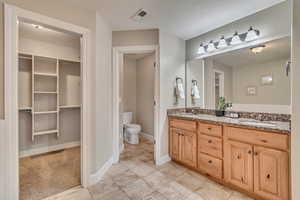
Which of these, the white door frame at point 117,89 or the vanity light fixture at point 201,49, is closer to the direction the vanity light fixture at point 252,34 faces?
the white door frame

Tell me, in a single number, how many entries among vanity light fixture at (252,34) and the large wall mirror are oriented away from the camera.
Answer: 0

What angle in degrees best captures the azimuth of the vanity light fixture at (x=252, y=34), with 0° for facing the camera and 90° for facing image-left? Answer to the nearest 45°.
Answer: approximately 45°

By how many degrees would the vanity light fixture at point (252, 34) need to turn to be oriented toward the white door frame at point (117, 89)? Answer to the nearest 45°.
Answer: approximately 45° to its right

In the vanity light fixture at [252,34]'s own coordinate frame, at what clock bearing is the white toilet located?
The white toilet is roughly at 2 o'clock from the vanity light fixture.

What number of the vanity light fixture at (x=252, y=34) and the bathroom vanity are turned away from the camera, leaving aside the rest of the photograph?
0

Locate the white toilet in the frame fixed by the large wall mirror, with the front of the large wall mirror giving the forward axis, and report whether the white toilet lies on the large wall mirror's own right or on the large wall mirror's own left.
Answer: on the large wall mirror's own right

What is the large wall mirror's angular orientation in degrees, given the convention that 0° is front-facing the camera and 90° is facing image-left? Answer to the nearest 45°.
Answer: approximately 45°
